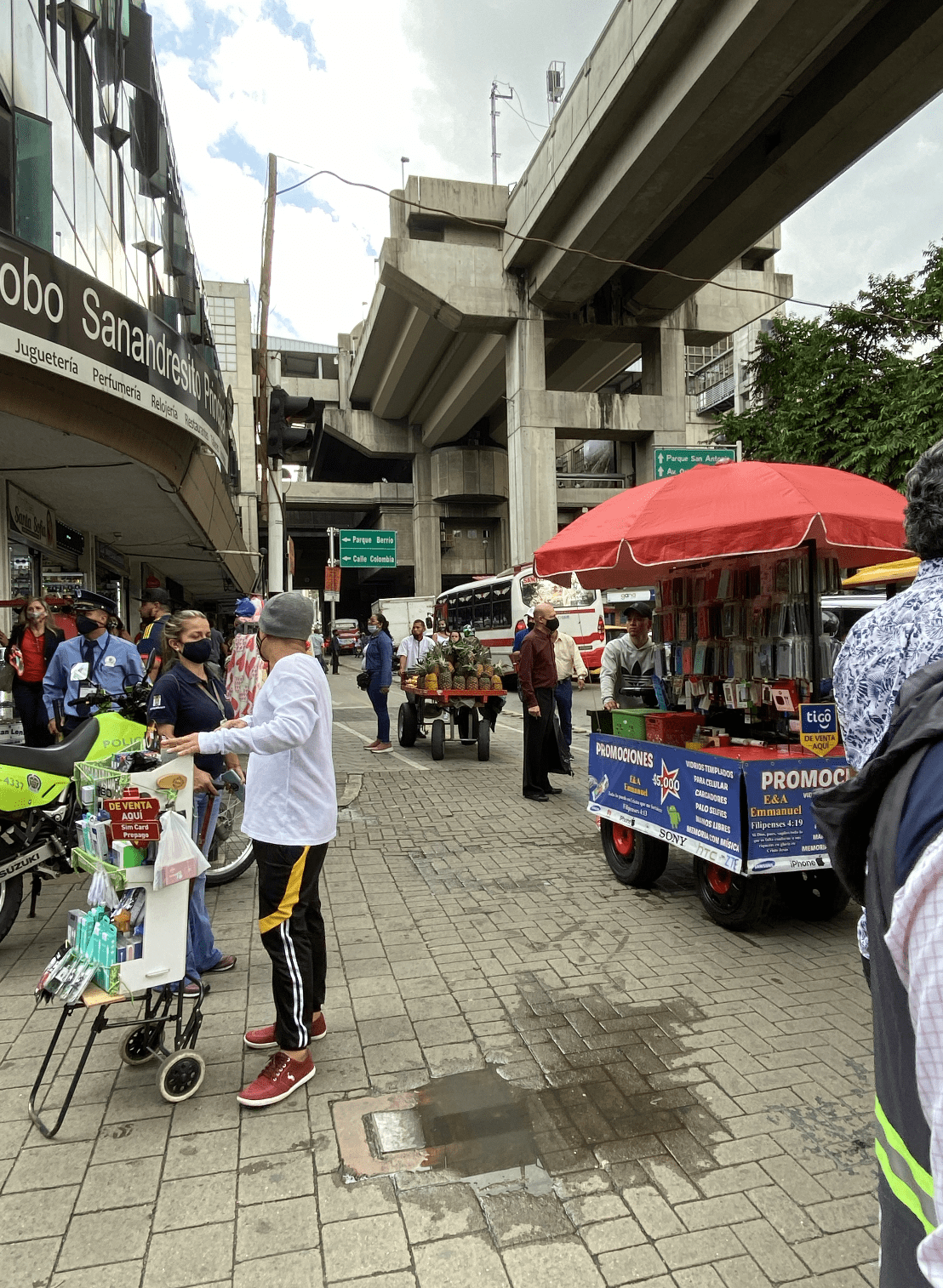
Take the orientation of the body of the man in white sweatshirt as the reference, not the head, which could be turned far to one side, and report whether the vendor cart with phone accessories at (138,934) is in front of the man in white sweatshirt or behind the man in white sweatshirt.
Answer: in front

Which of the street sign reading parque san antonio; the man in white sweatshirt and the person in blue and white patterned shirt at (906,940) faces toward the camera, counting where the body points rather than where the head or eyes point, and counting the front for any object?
the street sign reading parque san antonio

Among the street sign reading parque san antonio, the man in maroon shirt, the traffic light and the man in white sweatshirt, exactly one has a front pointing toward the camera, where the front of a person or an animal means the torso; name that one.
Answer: the street sign reading parque san antonio

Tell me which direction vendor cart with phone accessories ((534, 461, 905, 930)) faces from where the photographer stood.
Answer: facing the viewer and to the left of the viewer

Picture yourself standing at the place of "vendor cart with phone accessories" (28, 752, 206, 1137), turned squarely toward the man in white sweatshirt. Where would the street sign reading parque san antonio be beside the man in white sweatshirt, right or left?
left

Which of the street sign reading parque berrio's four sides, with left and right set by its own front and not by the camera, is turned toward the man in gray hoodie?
front

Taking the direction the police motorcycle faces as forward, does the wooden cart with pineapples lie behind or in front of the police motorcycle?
in front

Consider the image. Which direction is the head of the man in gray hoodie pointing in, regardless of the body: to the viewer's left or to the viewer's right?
to the viewer's left
